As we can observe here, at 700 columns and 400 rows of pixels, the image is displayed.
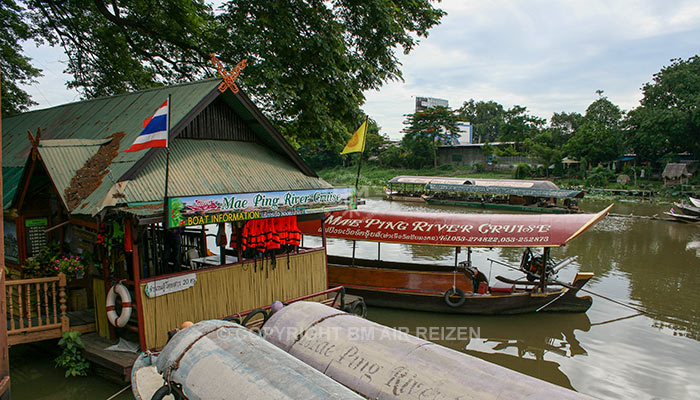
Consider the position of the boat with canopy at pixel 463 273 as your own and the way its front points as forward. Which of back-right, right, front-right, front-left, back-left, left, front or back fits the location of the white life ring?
front-left

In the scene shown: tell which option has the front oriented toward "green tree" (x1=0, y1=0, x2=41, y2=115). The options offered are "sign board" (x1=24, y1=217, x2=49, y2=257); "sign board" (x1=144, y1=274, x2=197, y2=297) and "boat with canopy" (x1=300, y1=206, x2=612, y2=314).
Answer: the boat with canopy

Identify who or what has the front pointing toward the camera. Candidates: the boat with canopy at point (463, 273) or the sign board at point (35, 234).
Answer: the sign board

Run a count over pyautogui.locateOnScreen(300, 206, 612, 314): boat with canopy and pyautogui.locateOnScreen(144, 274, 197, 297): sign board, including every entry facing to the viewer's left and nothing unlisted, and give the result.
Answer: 1

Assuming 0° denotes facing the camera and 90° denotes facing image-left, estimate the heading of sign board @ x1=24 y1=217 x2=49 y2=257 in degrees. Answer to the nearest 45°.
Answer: approximately 0°

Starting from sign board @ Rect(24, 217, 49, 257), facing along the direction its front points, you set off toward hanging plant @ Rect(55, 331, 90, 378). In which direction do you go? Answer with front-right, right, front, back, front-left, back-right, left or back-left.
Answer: front

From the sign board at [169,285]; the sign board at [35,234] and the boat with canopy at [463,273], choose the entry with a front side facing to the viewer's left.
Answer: the boat with canopy

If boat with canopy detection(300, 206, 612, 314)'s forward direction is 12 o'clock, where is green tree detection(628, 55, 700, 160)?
The green tree is roughly at 4 o'clock from the boat with canopy.

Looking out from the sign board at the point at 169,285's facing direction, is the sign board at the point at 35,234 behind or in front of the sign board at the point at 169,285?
behind

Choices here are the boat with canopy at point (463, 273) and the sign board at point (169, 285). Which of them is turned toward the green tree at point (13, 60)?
the boat with canopy

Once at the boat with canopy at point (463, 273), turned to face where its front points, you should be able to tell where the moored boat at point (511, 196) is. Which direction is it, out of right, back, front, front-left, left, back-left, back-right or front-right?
right

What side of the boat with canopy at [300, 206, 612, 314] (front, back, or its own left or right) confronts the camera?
left

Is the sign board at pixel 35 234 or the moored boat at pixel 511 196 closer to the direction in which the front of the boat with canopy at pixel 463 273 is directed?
the sign board

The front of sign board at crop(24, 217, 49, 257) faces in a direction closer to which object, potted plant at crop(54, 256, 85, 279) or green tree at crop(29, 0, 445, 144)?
the potted plant

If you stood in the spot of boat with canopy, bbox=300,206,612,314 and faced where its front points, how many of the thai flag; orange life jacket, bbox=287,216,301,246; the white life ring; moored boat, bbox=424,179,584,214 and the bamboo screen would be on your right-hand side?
1

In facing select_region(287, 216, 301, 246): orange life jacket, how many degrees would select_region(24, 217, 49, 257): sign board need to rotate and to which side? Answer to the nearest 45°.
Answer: approximately 45° to its left

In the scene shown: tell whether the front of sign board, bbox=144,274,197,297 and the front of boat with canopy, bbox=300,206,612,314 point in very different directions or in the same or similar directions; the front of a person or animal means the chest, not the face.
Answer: very different directions
